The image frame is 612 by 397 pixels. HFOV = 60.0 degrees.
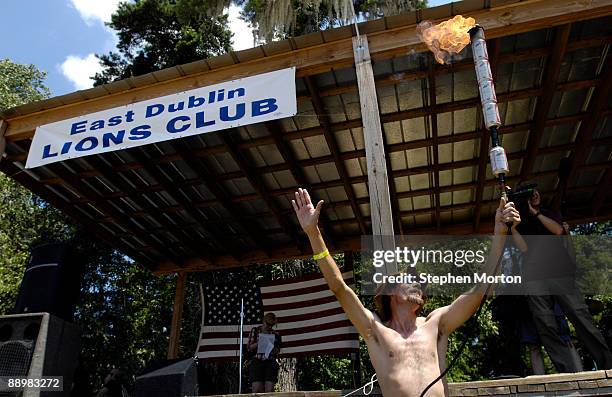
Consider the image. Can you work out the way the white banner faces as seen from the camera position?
facing the viewer

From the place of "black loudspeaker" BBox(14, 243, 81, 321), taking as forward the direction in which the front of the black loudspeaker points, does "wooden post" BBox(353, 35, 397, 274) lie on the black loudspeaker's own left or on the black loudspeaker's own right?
on the black loudspeaker's own left

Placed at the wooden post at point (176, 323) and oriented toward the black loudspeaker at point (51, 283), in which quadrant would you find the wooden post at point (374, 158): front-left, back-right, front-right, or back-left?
front-left

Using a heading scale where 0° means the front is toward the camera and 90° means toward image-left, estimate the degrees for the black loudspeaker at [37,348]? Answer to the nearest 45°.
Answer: approximately 45°

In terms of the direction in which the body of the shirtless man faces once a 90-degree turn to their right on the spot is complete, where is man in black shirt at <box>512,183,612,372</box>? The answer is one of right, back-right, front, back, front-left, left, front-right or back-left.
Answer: back-right

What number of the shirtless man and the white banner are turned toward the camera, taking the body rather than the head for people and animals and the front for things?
2

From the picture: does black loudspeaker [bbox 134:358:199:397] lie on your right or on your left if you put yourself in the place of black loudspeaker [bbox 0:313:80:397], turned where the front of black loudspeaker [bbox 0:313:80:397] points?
on your left

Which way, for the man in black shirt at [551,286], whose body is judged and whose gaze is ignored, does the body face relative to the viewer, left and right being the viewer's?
facing the viewer and to the left of the viewer

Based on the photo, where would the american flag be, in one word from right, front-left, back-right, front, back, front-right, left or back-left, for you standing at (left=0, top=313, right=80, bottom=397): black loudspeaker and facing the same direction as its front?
back-left

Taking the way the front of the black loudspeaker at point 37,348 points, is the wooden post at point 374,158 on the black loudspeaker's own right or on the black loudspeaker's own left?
on the black loudspeaker's own left
